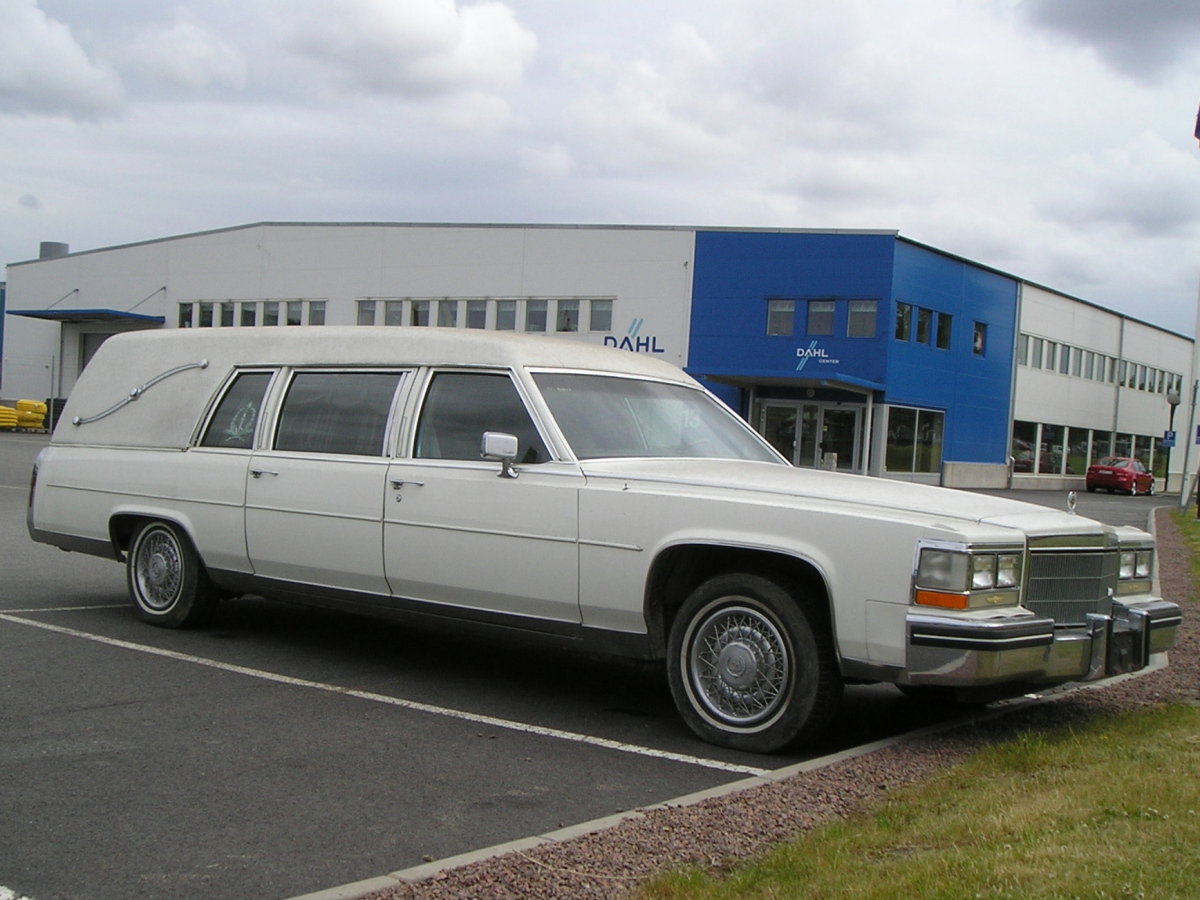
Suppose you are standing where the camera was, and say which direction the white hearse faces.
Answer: facing the viewer and to the right of the viewer
